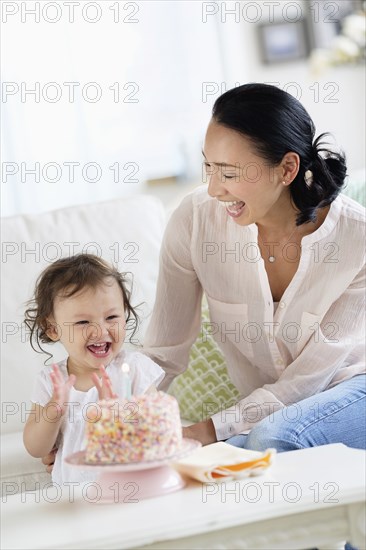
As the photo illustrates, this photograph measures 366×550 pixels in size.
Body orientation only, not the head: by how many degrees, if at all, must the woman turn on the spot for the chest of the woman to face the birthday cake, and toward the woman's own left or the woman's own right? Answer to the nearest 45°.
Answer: approximately 45° to the woman's own left

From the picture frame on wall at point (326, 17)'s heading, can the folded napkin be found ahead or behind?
ahead

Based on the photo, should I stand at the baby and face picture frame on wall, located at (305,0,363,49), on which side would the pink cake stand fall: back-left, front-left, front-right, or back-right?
back-right

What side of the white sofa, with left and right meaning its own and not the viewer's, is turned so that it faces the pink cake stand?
front

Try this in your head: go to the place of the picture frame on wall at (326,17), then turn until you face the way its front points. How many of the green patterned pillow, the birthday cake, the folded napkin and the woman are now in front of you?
4

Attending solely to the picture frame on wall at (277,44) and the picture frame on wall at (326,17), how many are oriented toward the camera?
2

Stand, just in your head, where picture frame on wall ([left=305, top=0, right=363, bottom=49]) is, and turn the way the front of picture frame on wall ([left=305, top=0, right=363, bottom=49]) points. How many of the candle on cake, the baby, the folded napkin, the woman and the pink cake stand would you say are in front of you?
5

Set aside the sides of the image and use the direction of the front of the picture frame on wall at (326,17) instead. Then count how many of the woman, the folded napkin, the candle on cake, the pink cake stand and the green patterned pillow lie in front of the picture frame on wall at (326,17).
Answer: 5
